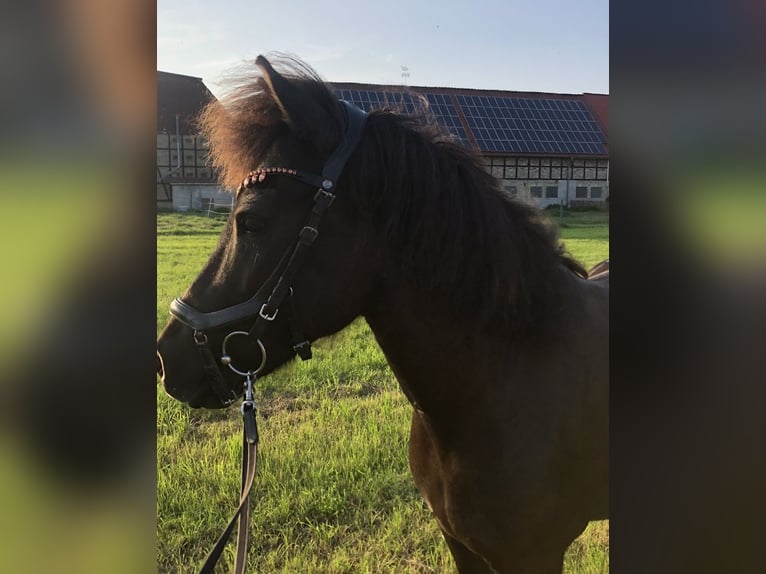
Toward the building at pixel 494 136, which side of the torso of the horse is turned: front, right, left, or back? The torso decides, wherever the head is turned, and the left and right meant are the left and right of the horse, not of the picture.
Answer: right

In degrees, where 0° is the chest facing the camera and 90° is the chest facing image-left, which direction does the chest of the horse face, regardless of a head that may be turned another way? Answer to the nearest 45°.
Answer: approximately 90°

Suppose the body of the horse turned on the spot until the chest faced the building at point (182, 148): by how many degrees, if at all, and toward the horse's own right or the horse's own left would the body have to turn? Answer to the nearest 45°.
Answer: approximately 45° to the horse's own right
